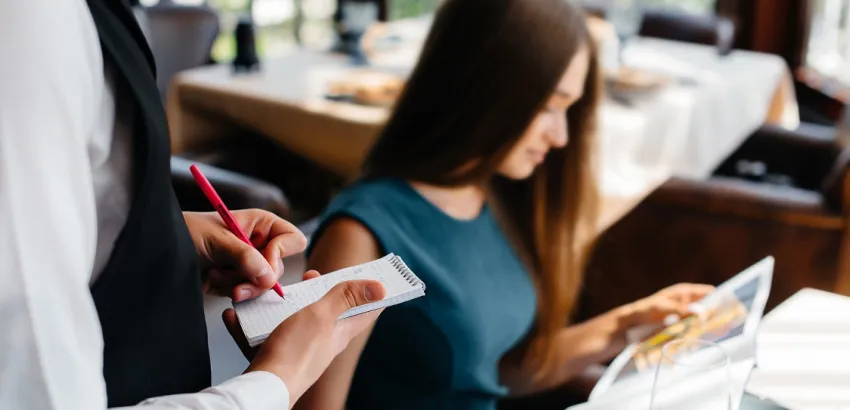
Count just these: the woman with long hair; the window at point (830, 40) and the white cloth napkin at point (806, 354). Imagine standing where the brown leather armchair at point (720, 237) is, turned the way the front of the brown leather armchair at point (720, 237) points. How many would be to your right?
1

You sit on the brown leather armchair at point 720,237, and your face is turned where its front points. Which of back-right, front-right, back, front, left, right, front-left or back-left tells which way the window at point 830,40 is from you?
right

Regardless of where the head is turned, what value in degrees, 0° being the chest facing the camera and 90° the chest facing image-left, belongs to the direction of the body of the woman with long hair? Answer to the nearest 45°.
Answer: approximately 315°

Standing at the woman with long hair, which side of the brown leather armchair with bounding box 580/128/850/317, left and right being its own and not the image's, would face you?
left

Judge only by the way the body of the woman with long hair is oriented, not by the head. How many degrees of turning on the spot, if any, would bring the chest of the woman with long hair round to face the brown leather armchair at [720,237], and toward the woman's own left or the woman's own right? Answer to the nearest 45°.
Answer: approximately 90° to the woman's own left
